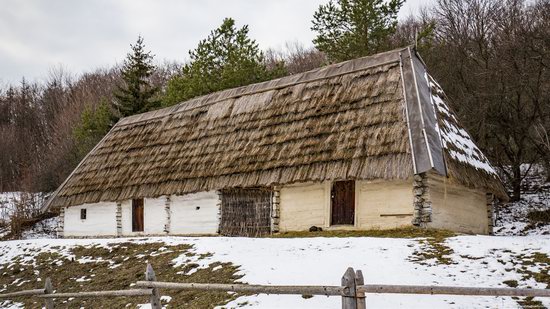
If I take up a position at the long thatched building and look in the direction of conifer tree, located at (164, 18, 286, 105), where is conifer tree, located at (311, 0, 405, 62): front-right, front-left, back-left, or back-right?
front-right

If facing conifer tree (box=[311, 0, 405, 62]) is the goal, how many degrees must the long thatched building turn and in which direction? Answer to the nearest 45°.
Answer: approximately 135° to its right

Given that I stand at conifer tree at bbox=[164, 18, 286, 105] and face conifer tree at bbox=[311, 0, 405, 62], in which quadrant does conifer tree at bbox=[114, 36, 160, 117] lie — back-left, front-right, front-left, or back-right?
back-left

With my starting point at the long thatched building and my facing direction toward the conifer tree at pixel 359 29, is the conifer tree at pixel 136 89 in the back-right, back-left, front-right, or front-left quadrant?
front-left

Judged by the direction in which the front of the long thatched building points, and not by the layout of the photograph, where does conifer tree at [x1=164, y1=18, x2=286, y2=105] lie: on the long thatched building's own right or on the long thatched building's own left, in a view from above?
on the long thatched building's own right

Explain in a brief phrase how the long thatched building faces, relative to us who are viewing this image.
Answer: facing the viewer and to the left of the viewer

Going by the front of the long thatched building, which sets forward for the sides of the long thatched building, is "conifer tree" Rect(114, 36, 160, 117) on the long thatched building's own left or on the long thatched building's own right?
on the long thatched building's own right
